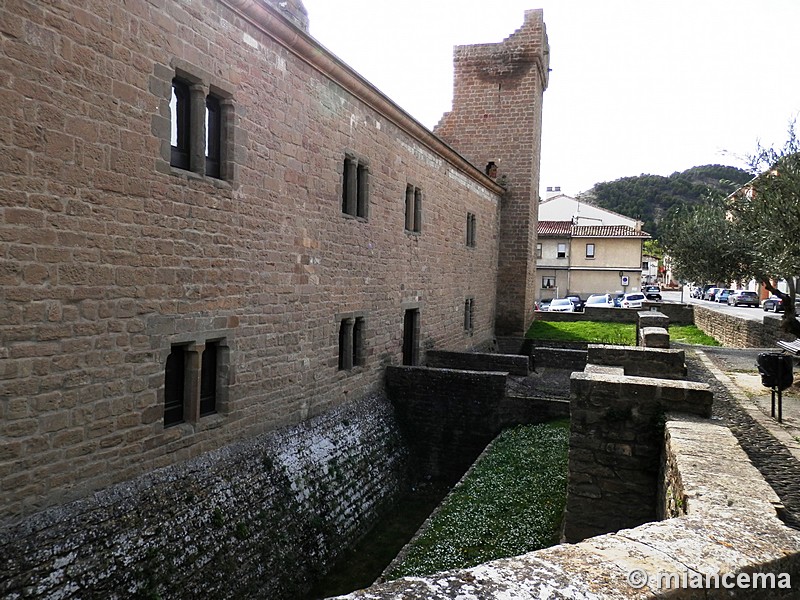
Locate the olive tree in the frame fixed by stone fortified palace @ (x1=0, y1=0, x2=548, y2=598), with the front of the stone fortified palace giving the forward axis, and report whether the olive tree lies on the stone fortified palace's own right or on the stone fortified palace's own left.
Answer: on the stone fortified palace's own left

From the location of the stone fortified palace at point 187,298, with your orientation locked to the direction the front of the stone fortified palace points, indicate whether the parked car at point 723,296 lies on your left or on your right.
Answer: on your left

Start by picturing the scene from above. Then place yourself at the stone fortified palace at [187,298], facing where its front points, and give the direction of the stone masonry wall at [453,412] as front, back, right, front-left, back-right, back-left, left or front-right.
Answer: left

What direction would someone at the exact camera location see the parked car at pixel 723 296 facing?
facing the viewer and to the left of the viewer

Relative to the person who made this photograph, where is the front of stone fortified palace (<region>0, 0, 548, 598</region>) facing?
facing the viewer and to the right of the viewer

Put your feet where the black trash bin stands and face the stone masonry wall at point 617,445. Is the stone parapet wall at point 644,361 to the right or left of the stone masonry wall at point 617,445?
right

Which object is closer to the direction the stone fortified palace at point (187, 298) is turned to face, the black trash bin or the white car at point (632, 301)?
the black trash bin

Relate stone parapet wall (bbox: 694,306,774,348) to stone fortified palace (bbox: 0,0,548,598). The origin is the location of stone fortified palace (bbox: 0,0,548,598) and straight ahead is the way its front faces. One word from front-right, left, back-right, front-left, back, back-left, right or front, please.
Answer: left

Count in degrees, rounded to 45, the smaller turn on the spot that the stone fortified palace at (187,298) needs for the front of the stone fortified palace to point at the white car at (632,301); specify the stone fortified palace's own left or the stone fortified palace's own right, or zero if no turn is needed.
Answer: approximately 90° to the stone fortified palace's own left

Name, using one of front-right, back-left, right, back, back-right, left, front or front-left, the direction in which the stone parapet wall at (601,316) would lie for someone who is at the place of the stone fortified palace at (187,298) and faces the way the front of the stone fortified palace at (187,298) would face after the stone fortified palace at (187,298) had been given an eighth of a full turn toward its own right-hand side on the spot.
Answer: back-left

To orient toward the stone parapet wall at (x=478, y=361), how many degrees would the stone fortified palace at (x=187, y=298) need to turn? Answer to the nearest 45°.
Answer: approximately 90° to its left
